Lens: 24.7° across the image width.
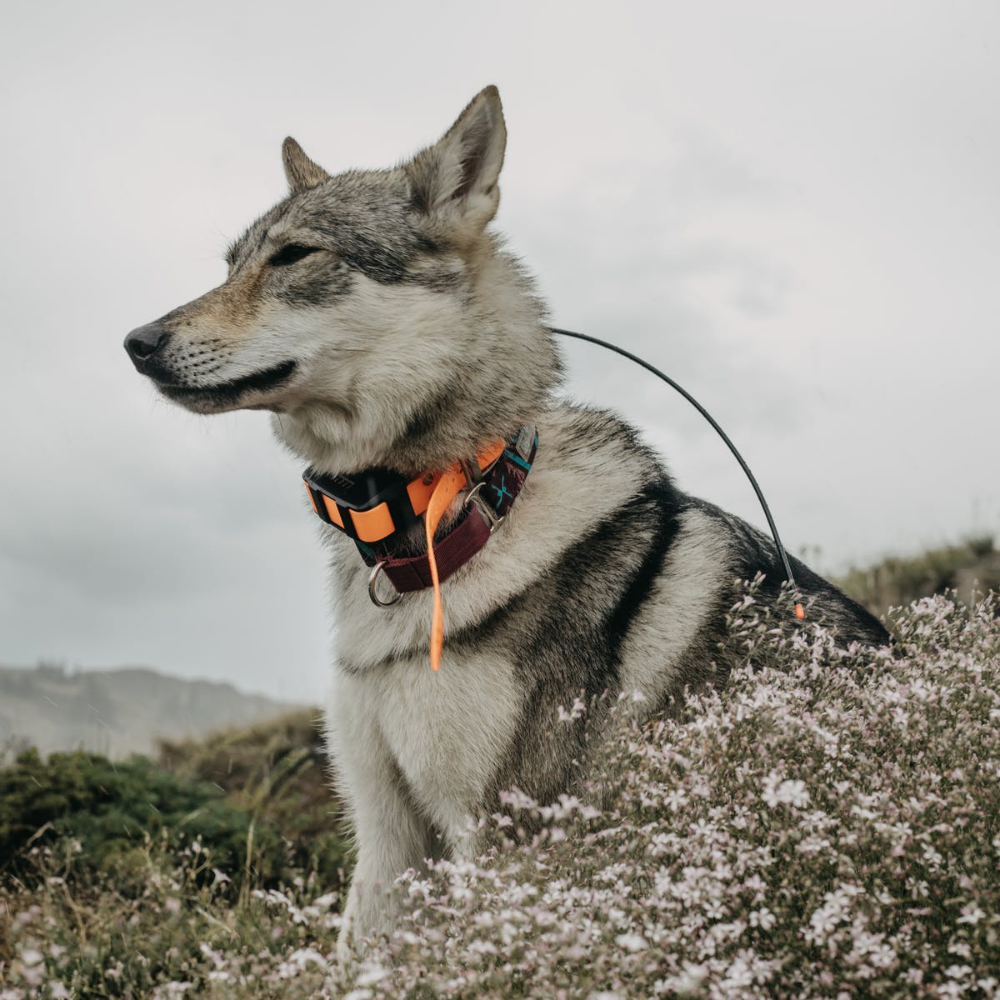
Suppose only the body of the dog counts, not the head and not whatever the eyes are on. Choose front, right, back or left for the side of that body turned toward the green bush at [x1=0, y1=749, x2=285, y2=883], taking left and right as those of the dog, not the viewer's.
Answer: right
